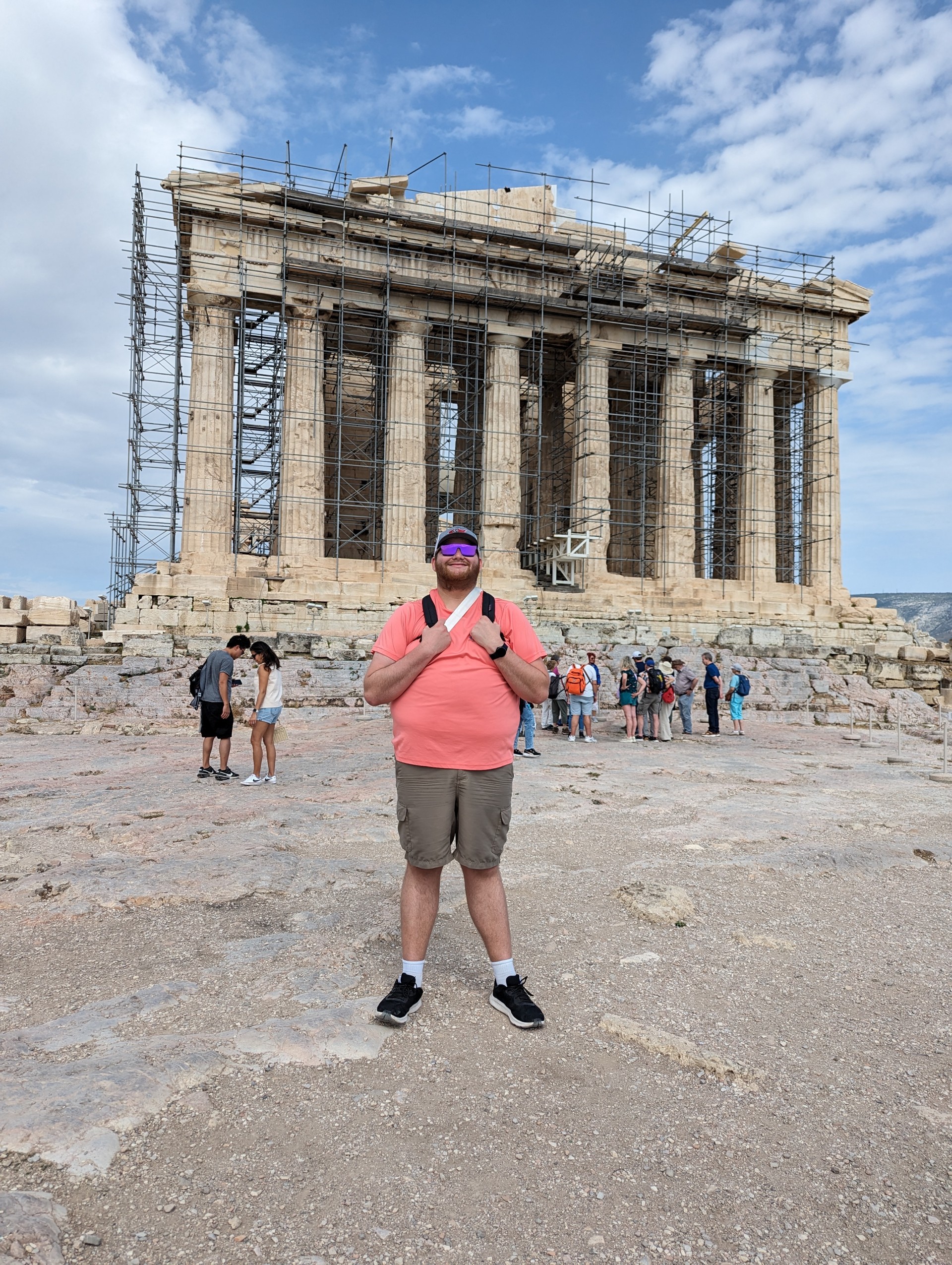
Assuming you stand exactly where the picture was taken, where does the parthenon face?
facing the viewer

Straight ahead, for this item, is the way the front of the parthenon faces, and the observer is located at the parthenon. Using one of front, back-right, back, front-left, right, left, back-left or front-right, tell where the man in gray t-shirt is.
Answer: front

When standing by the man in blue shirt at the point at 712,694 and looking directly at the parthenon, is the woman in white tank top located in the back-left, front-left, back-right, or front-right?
back-left

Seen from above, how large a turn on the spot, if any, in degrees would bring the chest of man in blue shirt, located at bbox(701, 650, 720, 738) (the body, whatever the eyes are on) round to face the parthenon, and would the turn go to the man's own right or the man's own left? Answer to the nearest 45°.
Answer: approximately 45° to the man's own right

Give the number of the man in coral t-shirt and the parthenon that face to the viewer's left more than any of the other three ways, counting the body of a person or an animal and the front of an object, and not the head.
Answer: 0

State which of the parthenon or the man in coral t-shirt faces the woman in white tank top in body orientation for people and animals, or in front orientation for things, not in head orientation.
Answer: the parthenon

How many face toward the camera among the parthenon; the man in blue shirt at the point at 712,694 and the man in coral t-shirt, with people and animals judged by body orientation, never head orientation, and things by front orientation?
2

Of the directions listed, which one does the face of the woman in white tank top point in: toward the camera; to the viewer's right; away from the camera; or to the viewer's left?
to the viewer's left

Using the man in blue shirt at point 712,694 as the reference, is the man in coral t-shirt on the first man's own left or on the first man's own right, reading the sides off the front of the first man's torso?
on the first man's own left

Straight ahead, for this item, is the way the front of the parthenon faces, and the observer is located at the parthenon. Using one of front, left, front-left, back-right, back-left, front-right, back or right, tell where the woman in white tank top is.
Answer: front

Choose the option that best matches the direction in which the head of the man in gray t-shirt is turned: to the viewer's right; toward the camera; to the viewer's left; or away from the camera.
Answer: to the viewer's right

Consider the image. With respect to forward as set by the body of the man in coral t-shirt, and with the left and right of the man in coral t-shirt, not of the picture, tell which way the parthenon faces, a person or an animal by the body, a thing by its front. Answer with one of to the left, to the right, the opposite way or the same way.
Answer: the same way

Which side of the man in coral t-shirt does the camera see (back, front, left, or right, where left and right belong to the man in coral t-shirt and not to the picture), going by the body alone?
front

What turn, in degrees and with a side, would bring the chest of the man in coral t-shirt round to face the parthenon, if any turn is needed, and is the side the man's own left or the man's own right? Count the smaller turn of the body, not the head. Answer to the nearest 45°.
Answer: approximately 180°
